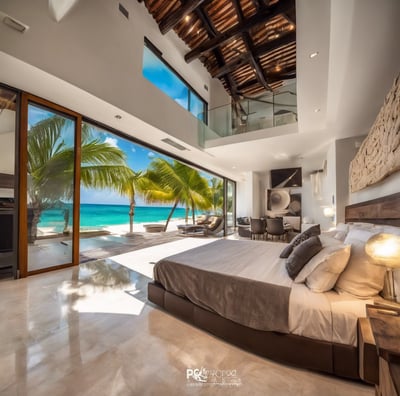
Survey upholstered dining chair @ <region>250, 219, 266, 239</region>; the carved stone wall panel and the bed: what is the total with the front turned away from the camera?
1

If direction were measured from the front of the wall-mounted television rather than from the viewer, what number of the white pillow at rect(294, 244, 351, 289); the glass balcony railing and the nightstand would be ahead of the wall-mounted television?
3

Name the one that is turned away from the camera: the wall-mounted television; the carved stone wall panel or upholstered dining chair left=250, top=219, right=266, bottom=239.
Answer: the upholstered dining chair

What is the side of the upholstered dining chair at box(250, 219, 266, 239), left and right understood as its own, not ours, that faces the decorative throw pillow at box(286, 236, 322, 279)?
back

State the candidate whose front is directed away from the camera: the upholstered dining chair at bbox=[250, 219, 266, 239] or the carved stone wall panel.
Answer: the upholstered dining chair

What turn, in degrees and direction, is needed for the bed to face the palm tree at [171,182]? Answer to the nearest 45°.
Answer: approximately 45° to its right

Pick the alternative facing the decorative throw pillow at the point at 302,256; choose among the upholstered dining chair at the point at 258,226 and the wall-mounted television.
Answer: the wall-mounted television

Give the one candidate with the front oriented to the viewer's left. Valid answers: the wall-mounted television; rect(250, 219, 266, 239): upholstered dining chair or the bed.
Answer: the bed

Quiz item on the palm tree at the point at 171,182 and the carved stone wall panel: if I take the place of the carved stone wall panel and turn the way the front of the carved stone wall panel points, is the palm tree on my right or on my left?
on my right

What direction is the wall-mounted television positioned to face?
toward the camera

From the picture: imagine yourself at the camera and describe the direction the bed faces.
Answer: facing to the left of the viewer

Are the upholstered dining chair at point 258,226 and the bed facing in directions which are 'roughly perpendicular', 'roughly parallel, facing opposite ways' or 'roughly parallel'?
roughly perpendicular

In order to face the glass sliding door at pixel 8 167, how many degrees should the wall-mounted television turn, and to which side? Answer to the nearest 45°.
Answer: approximately 45° to its right

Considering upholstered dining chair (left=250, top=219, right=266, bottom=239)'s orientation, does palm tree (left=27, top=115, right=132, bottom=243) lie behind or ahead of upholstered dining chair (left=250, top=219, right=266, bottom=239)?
behind

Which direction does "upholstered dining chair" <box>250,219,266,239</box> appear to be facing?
away from the camera

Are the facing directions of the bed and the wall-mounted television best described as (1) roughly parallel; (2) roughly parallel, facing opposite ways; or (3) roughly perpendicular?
roughly perpendicular
